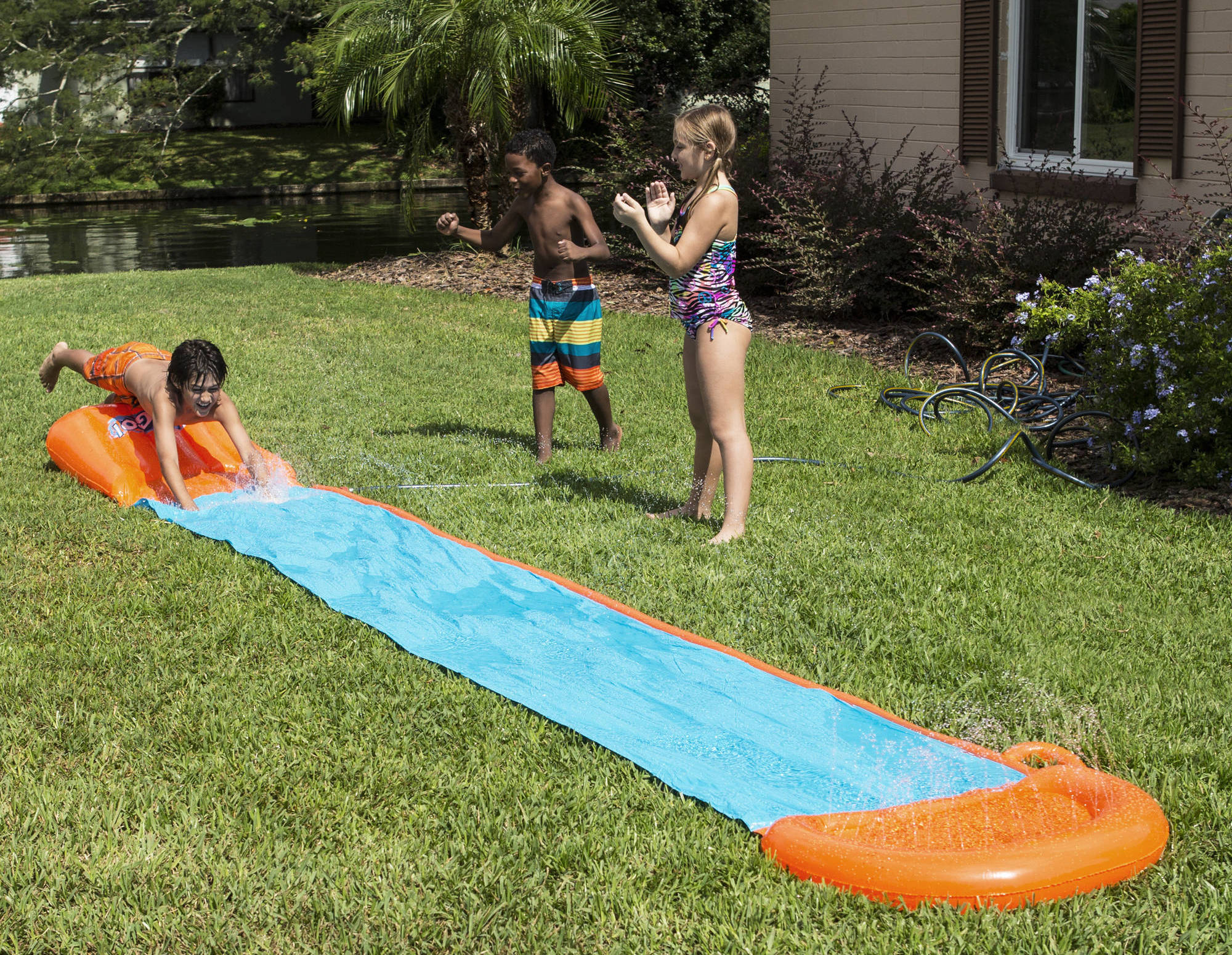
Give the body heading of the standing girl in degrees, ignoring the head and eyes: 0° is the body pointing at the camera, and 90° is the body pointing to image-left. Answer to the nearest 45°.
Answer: approximately 90°

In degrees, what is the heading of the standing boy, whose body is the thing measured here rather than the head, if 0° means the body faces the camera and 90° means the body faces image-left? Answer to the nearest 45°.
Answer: approximately 45°

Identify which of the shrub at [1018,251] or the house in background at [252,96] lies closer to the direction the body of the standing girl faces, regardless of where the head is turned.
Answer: the house in background

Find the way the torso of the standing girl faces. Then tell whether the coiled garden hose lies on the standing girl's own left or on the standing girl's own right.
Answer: on the standing girl's own right

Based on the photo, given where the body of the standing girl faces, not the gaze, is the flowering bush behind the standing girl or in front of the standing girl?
behind

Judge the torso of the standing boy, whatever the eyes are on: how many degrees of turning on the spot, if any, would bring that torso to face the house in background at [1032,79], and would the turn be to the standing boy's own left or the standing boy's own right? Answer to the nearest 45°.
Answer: approximately 180°

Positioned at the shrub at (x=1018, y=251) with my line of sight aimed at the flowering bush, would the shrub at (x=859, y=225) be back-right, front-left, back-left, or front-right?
back-right

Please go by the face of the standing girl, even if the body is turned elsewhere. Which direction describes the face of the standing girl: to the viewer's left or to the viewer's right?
to the viewer's left

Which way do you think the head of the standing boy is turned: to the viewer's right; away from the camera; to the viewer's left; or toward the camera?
to the viewer's left

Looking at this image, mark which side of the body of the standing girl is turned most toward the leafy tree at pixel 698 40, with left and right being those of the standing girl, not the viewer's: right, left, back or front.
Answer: right
